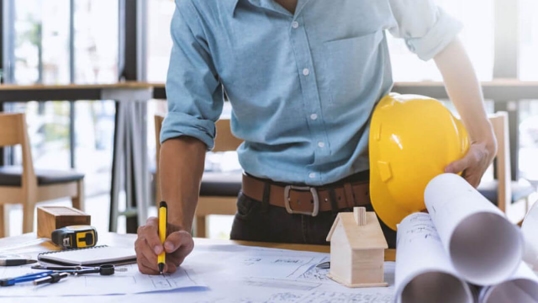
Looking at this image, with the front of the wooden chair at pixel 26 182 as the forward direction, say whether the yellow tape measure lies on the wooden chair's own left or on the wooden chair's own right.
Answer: on the wooden chair's own right

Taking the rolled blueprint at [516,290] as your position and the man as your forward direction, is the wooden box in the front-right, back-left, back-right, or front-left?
front-left

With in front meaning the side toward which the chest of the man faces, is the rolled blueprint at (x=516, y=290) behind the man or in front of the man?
in front

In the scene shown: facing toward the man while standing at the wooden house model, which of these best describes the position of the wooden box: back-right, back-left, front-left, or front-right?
front-left

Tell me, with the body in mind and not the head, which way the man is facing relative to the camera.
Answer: toward the camera

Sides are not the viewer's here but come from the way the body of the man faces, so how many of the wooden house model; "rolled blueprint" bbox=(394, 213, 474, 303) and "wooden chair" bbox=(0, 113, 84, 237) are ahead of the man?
2

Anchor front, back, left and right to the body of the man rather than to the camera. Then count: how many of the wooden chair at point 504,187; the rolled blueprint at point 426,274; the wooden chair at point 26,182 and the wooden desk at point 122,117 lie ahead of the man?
1

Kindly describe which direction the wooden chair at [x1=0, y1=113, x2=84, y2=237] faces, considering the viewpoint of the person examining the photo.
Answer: facing away from the viewer and to the right of the viewer

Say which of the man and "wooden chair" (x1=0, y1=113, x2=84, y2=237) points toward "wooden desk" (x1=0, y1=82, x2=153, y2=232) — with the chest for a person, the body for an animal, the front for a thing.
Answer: the wooden chair
